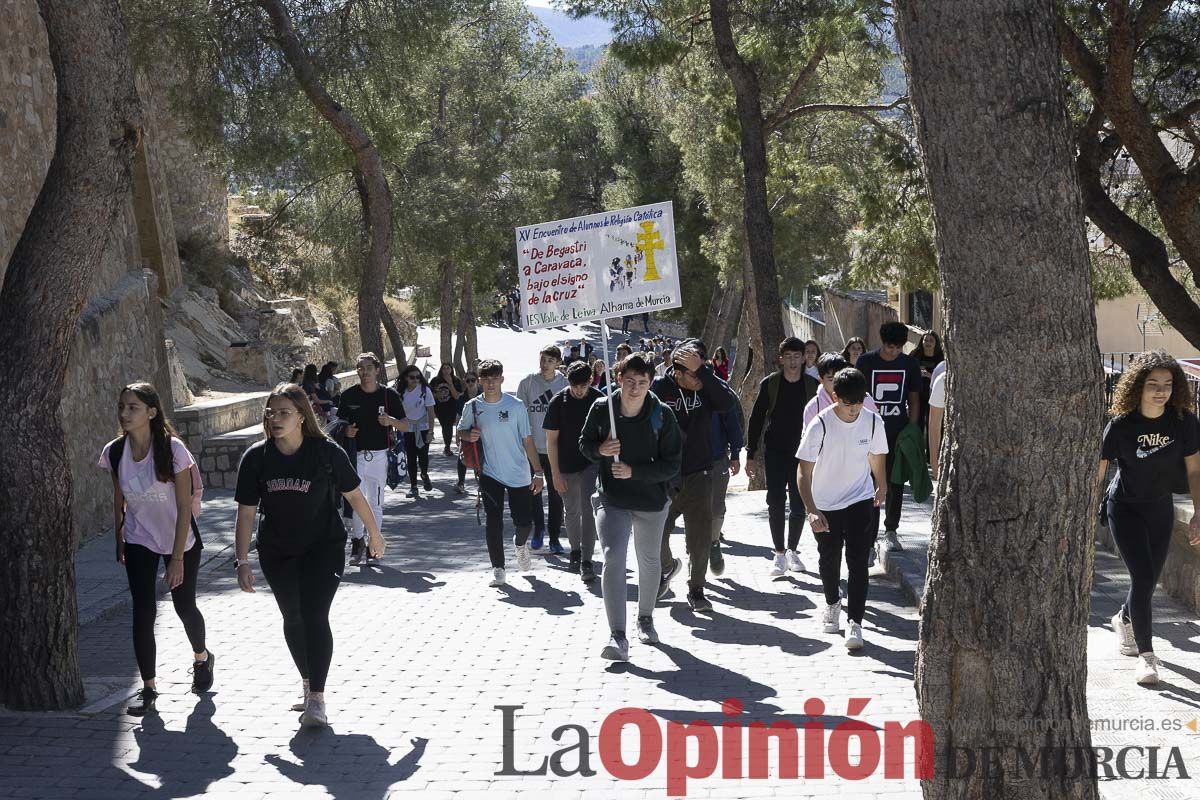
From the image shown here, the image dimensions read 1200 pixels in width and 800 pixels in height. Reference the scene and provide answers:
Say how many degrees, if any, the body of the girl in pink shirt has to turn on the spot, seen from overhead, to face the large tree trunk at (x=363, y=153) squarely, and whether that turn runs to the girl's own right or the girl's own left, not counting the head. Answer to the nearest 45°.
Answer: approximately 135° to the girl's own right

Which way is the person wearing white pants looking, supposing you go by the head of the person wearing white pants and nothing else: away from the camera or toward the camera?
toward the camera

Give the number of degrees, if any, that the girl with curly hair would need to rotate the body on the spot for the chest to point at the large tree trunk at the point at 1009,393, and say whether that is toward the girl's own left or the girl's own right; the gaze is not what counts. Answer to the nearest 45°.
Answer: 0° — they already face it

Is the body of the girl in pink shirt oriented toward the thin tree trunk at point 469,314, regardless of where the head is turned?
no

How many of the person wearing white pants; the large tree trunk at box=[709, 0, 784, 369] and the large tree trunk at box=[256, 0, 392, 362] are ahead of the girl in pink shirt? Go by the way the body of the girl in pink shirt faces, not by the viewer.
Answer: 0

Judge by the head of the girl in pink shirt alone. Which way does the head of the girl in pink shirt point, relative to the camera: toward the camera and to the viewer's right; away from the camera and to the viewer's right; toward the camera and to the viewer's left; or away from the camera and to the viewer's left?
toward the camera and to the viewer's left

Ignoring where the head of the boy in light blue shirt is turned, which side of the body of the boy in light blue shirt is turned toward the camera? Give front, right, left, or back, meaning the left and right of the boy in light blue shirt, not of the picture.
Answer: front

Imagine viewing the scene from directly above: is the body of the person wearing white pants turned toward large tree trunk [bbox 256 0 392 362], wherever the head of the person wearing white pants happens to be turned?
no

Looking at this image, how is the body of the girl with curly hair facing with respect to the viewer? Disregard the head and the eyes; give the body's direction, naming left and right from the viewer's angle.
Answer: facing the viewer

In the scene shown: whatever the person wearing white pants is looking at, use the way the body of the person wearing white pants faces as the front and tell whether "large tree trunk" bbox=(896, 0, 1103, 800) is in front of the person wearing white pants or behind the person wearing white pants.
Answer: in front

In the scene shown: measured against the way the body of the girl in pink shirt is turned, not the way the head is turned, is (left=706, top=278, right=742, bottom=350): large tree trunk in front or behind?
behind

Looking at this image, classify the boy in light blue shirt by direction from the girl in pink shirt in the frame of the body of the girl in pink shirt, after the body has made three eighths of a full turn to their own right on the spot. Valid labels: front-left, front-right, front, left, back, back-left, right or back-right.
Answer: front-right

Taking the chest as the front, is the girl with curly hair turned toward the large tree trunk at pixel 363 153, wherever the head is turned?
no

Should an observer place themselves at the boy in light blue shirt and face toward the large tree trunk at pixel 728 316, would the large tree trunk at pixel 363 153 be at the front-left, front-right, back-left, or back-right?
front-left

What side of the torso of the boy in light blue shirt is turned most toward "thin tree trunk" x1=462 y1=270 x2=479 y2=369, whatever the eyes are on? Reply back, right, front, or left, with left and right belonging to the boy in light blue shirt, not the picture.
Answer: back

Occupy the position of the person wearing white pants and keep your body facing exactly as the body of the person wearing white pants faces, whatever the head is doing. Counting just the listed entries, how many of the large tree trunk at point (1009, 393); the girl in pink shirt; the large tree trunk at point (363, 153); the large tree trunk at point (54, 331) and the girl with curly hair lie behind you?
1

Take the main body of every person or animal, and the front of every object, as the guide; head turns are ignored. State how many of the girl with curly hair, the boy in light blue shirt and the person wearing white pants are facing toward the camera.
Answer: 3

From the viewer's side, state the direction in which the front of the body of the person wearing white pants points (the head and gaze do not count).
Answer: toward the camera

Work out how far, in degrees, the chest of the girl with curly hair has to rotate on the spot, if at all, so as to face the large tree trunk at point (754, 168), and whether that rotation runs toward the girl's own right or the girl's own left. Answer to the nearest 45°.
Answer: approximately 135° to the girl's own right

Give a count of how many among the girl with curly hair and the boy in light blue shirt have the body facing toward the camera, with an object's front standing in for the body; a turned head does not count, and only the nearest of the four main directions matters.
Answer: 2

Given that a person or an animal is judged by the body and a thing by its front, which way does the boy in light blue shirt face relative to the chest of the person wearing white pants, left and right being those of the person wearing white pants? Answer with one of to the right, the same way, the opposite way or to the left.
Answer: the same way

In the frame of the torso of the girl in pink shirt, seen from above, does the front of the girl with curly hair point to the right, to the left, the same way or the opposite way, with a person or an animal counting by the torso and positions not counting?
the same way
